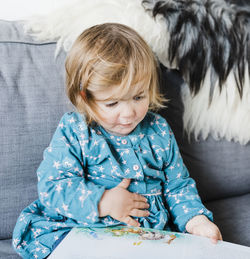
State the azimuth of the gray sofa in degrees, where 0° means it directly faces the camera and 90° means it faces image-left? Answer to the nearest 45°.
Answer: approximately 0°
